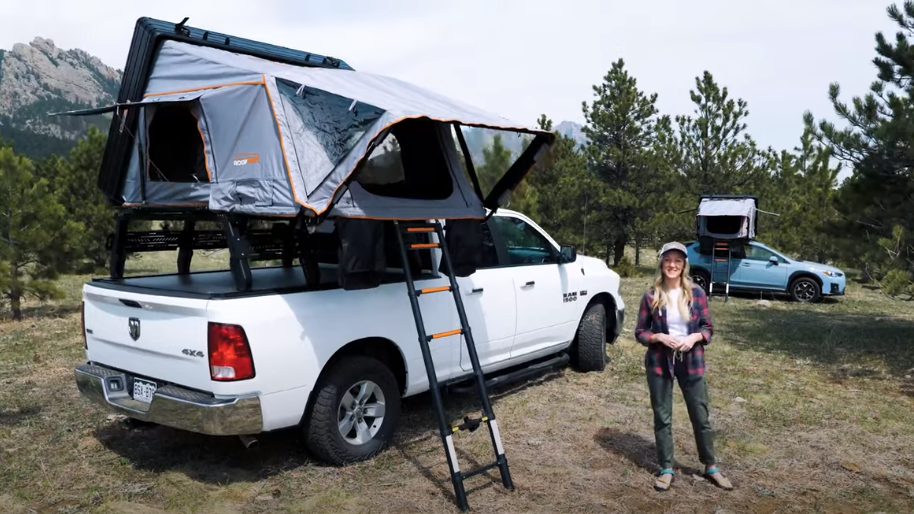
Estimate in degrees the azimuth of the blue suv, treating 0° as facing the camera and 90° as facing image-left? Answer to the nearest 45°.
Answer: approximately 270°

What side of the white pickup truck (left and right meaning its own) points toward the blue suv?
front

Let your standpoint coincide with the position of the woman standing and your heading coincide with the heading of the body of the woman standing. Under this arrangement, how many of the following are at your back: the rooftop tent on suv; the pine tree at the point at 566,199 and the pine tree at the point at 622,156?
3

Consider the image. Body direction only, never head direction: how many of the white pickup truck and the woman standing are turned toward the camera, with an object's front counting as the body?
1

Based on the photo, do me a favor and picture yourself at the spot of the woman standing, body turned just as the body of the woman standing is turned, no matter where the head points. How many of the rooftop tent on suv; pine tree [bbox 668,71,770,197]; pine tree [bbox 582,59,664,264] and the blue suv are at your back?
4

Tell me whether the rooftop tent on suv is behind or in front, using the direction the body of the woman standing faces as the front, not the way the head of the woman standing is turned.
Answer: behind

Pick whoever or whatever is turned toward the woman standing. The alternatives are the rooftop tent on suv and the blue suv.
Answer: the rooftop tent on suv

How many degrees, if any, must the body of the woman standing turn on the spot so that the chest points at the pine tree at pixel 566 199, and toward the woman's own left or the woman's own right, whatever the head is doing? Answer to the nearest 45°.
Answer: approximately 180°

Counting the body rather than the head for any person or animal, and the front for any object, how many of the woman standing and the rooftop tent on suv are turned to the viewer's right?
0

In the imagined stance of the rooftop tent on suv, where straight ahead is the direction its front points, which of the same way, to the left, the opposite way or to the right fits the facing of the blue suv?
to the left

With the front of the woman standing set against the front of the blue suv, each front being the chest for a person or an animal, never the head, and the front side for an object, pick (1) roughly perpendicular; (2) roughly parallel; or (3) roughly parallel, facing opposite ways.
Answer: roughly perpendicular

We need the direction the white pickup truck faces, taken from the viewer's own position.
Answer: facing away from the viewer and to the right of the viewer
